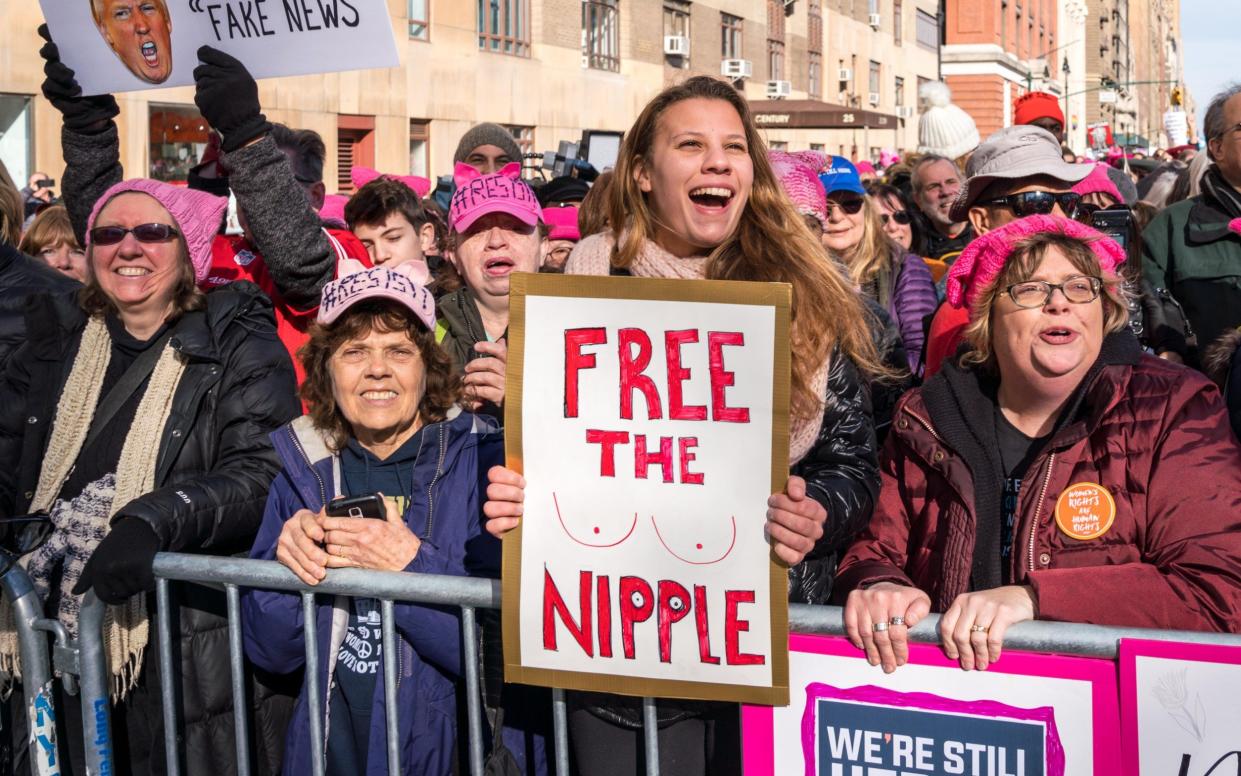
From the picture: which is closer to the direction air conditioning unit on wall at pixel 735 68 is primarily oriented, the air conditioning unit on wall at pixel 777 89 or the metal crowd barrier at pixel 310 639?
the metal crowd barrier

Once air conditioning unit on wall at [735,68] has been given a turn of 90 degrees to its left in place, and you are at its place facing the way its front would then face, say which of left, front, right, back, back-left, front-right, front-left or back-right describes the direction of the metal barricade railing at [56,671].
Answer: back-right

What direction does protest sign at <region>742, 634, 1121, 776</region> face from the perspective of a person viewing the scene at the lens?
facing the viewer

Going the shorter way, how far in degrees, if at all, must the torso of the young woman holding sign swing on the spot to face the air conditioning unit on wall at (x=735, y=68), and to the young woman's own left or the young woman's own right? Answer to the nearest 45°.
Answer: approximately 180°

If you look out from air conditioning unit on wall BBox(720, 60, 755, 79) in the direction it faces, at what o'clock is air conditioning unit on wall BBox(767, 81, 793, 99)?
air conditioning unit on wall BBox(767, 81, 793, 99) is roughly at 8 o'clock from air conditioning unit on wall BBox(720, 60, 755, 79).

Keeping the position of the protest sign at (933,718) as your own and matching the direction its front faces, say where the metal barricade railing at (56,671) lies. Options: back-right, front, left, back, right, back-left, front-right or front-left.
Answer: right

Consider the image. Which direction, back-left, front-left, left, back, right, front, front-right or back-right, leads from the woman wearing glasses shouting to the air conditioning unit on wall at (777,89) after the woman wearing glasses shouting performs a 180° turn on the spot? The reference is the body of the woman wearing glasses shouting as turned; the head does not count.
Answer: front-left

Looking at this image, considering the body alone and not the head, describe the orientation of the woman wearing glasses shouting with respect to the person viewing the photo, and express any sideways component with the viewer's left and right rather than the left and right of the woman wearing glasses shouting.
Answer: facing the viewer and to the left of the viewer

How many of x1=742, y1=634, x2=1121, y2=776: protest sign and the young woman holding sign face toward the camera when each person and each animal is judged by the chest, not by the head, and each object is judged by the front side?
2

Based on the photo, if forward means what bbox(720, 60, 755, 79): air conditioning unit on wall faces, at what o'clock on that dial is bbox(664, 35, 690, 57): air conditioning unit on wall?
bbox(664, 35, 690, 57): air conditioning unit on wall is roughly at 2 o'clock from bbox(720, 60, 755, 79): air conditioning unit on wall.

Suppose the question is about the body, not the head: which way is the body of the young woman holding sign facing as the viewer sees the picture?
toward the camera

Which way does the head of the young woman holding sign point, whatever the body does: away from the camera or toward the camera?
toward the camera

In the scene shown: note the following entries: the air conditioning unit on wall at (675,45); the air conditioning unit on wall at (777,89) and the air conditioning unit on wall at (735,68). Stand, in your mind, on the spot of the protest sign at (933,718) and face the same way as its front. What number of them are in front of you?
0

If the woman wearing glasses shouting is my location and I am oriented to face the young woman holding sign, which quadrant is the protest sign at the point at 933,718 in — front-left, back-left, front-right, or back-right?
front-left

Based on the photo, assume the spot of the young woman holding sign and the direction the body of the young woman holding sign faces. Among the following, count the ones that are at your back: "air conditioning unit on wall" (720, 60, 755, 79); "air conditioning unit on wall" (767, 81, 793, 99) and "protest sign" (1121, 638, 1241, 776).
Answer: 2
